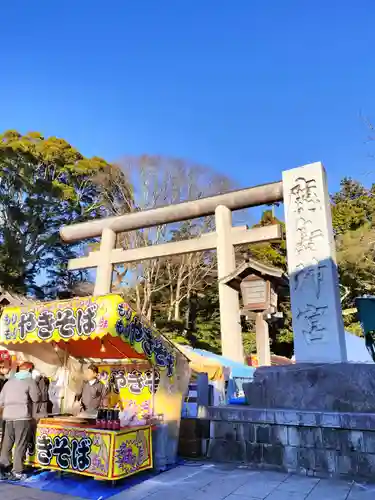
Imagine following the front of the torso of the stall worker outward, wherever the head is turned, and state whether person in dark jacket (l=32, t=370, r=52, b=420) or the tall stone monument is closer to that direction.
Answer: the person in dark jacket

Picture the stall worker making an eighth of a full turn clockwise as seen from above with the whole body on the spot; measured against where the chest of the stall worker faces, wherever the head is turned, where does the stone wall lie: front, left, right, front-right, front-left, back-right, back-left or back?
back-left

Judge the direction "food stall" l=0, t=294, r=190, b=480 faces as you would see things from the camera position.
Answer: facing the viewer and to the left of the viewer

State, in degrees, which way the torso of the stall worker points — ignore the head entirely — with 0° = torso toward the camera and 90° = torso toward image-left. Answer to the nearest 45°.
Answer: approximately 45°

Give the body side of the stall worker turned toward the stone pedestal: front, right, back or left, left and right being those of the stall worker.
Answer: left

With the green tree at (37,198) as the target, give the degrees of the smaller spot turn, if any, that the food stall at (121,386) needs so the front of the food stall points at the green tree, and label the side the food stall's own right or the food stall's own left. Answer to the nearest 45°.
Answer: approximately 135° to the food stall's own right
